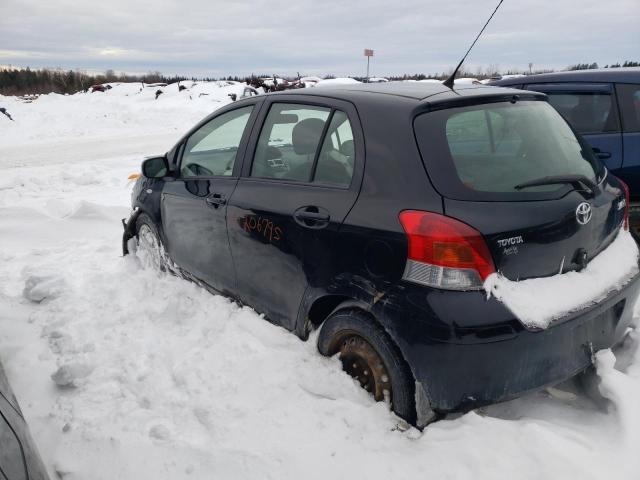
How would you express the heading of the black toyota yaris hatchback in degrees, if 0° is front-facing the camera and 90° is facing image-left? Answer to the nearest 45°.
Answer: approximately 135°
